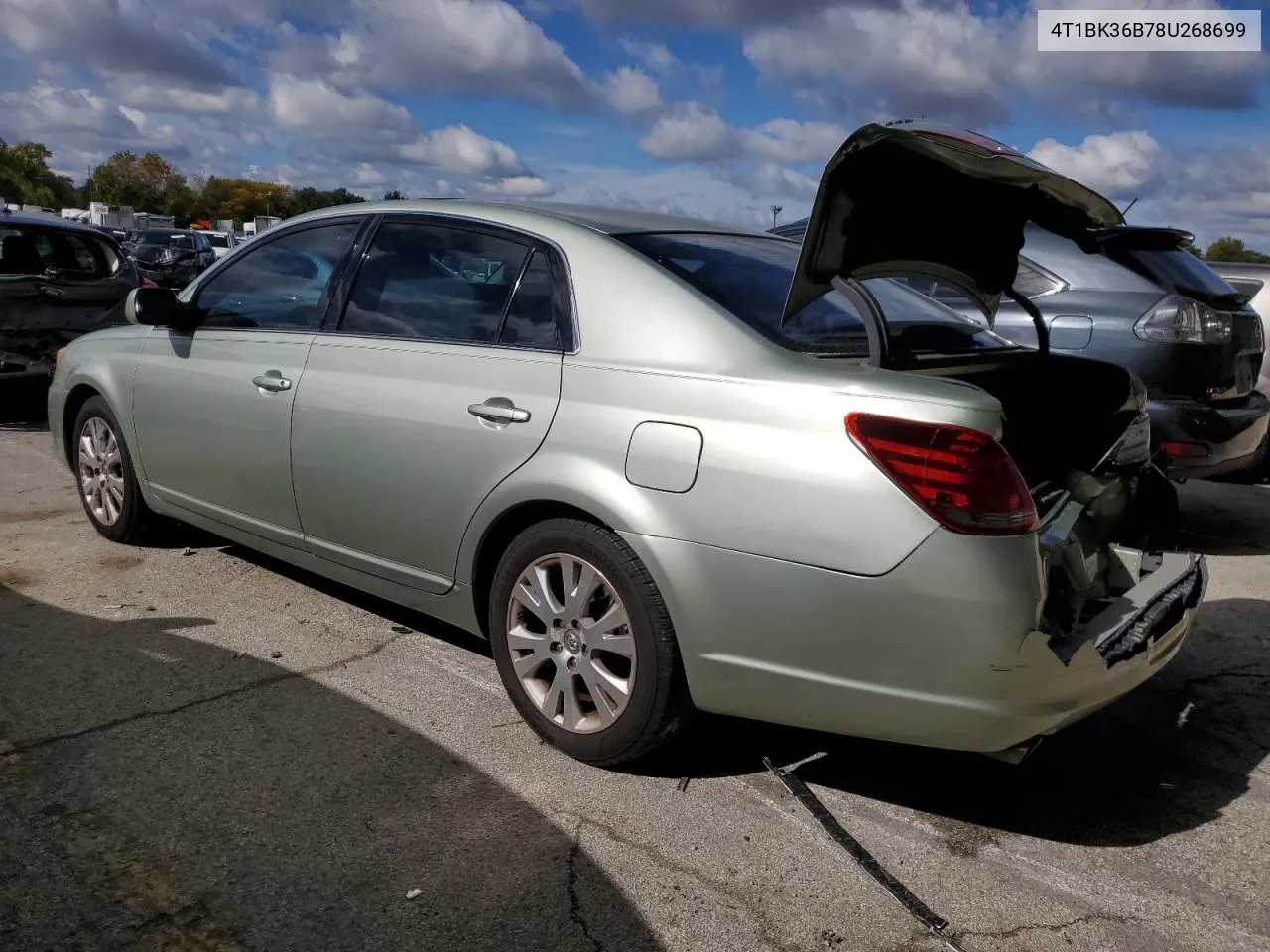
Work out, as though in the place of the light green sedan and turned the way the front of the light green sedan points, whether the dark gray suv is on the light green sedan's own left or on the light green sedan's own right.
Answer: on the light green sedan's own right

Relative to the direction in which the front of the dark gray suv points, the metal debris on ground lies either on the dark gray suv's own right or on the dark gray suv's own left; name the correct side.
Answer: on the dark gray suv's own left

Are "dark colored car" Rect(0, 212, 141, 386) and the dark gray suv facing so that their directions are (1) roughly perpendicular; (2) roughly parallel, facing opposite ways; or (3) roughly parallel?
roughly perpendicular

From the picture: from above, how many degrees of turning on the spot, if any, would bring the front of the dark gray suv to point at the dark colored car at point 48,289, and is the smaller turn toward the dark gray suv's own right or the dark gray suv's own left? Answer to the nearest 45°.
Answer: approximately 45° to the dark gray suv's own left

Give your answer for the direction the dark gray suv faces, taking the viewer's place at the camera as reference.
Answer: facing away from the viewer and to the left of the viewer

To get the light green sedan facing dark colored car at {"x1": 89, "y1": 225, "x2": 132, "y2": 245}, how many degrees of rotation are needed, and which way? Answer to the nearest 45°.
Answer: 0° — it already faces it

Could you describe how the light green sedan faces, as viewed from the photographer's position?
facing away from the viewer and to the left of the viewer

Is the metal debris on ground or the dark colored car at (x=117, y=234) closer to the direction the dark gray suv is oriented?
the dark colored car

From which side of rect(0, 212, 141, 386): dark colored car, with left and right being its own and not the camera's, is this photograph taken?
left
